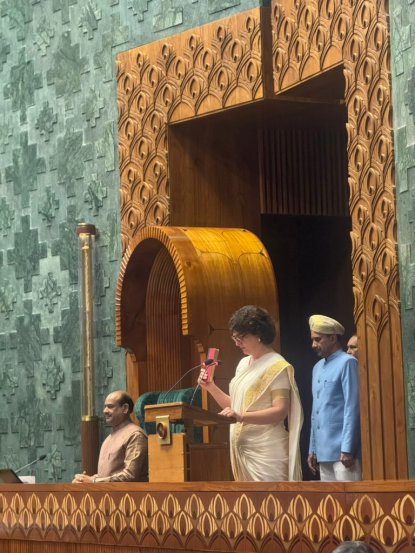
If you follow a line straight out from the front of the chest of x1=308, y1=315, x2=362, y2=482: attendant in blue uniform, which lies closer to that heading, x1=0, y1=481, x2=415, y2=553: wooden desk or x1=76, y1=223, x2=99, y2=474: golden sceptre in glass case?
the wooden desk

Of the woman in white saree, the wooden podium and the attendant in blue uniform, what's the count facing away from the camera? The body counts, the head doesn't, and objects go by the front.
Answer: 0

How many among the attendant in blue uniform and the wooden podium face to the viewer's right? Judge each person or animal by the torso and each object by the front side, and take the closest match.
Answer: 0

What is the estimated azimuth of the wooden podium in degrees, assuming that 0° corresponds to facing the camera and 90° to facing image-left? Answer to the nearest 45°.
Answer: approximately 45°

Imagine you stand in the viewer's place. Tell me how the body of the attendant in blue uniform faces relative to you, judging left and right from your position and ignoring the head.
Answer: facing the viewer and to the left of the viewer

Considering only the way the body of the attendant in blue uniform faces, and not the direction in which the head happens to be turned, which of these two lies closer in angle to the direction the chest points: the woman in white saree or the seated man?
the woman in white saree

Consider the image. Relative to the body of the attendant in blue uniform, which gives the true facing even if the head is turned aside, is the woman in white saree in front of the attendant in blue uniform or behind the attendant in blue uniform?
in front

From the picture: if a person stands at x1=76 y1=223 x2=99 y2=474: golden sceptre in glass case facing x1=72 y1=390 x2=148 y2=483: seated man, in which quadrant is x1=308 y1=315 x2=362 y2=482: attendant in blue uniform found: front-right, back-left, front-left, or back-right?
front-left
